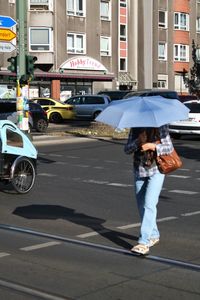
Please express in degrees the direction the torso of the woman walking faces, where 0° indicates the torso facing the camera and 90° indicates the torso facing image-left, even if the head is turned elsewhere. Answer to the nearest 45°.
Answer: approximately 45°

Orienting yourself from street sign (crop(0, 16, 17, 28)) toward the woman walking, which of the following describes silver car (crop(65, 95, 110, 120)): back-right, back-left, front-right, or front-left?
back-left

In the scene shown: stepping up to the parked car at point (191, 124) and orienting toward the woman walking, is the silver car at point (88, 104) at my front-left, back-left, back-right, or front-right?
back-right

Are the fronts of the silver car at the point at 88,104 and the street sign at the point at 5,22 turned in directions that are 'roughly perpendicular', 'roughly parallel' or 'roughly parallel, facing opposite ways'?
roughly perpendicular

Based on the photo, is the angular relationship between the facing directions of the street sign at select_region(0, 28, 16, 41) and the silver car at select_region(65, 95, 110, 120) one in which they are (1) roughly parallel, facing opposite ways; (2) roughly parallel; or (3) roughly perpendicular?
roughly perpendicular

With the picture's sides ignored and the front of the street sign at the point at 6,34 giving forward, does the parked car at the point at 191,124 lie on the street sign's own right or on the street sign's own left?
on the street sign's own left

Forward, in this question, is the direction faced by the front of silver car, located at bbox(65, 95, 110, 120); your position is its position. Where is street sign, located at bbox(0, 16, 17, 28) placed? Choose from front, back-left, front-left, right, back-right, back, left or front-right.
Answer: left

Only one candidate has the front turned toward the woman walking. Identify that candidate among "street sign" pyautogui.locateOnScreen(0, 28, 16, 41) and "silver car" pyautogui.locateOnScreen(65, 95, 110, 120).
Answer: the street sign

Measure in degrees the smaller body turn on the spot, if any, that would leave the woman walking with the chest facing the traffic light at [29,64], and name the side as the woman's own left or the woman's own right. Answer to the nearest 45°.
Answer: approximately 135° to the woman's own right

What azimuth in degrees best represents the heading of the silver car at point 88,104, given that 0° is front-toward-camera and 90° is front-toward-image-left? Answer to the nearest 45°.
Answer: approximately 90°
